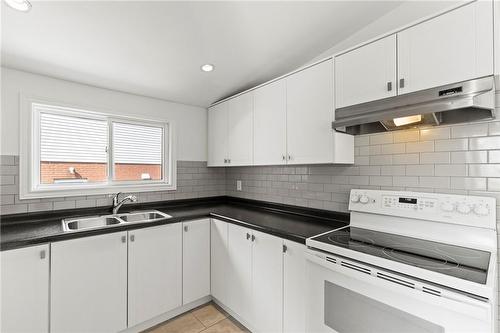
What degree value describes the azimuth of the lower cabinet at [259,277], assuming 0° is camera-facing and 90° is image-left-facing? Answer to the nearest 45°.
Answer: approximately 45°

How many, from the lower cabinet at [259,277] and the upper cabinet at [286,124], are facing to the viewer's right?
0

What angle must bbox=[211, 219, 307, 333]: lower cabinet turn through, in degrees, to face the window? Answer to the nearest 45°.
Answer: approximately 45° to its right

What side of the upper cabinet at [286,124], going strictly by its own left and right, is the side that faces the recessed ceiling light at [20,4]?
front

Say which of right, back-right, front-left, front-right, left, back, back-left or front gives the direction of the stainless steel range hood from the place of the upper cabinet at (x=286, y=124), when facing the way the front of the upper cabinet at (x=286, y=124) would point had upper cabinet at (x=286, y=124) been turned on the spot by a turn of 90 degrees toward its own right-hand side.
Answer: back

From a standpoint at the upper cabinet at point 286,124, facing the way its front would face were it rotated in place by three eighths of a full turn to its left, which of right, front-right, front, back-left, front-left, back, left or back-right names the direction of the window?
back

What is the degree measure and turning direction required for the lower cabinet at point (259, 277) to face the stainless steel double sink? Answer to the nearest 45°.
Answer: approximately 45° to its right
